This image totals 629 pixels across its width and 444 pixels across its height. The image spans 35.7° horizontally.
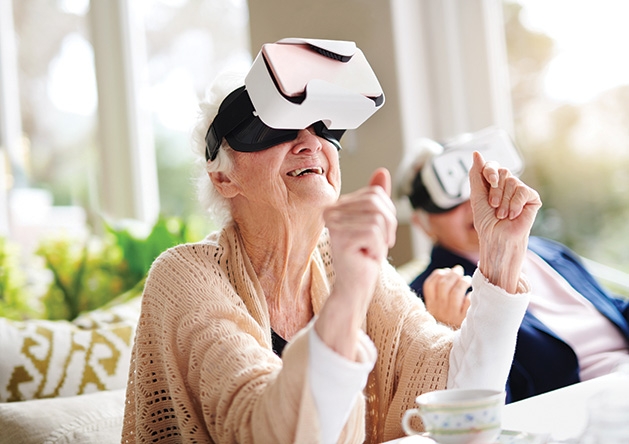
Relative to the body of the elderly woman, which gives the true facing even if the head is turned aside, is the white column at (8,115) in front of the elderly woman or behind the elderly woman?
behind

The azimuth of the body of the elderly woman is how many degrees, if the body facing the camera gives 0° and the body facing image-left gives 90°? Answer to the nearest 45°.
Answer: approximately 315°

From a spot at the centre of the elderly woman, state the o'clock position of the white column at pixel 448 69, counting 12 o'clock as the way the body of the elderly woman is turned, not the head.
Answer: The white column is roughly at 8 o'clock from the elderly woman.

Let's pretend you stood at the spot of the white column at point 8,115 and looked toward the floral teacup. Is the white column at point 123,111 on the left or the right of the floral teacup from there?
left

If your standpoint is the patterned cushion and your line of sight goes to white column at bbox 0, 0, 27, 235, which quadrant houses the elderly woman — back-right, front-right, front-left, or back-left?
back-right
